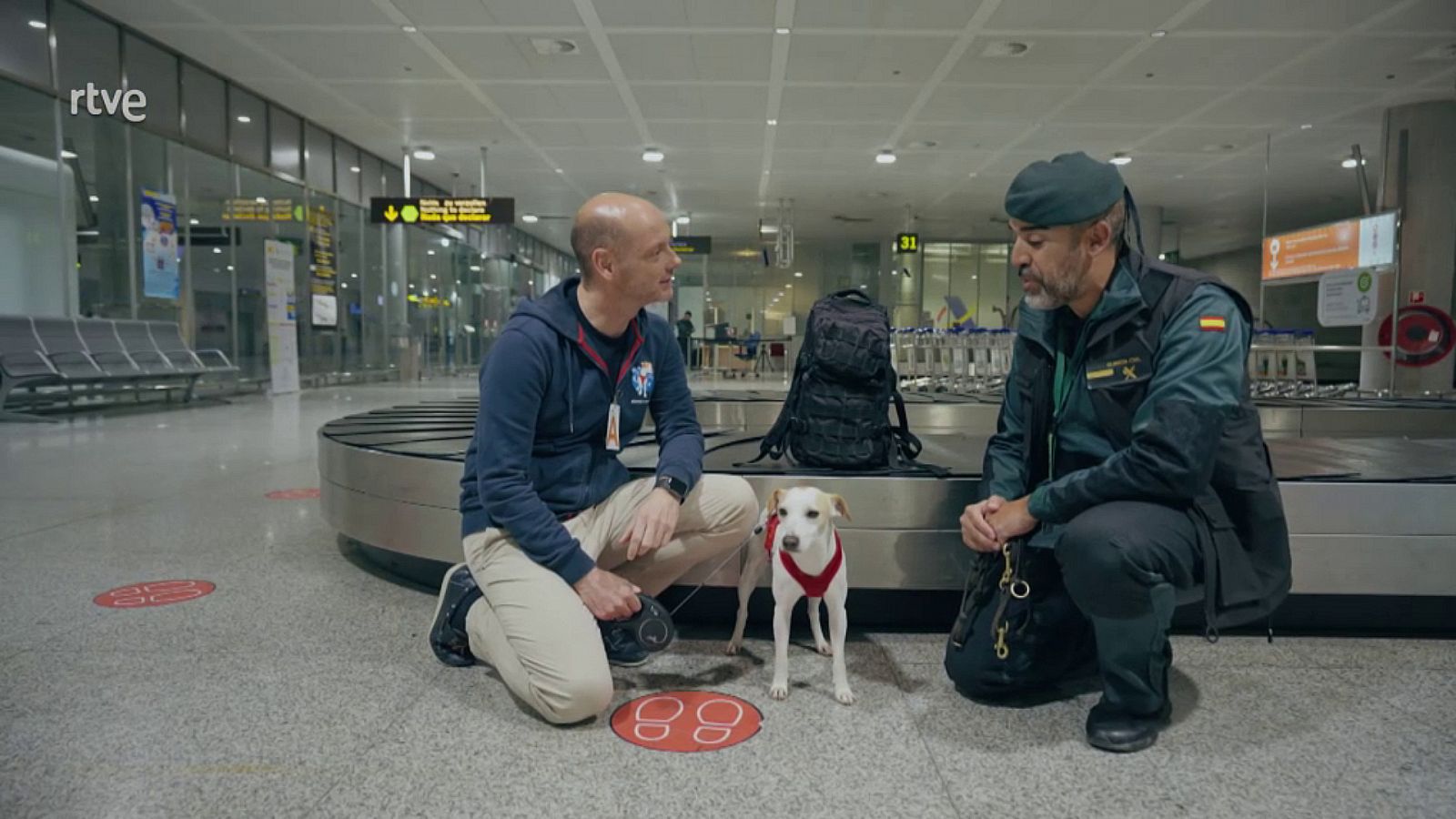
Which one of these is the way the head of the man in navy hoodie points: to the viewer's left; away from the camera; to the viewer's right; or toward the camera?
to the viewer's right

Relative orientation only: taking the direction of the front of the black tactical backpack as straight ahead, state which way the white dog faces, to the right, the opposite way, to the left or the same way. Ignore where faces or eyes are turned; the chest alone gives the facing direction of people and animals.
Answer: the same way

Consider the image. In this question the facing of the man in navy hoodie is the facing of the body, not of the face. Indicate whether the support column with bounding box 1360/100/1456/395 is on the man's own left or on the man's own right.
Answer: on the man's own left

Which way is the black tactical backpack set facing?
toward the camera

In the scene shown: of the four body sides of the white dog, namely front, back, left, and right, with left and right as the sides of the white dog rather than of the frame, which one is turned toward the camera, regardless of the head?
front

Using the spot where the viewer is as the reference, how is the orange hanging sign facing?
facing the viewer and to the left of the viewer

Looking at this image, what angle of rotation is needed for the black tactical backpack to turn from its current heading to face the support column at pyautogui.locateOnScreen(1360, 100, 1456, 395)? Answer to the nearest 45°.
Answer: approximately 135° to its left

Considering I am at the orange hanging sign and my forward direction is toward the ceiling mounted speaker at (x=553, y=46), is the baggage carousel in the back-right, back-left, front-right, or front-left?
front-left

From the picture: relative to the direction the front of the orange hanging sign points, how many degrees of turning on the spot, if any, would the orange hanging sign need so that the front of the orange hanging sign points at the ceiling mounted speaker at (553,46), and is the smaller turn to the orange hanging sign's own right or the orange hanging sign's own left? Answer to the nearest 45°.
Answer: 0° — it already faces it

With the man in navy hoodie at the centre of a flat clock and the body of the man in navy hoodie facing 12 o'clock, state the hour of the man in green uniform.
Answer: The man in green uniform is roughly at 11 o'clock from the man in navy hoodie.

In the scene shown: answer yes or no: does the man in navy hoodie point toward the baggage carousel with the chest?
no

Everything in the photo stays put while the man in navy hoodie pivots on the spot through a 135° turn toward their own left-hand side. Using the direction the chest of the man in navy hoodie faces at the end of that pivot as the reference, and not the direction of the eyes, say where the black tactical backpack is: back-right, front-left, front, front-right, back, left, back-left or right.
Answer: front-right

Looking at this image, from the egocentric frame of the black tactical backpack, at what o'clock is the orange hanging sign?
The orange hanging sign is roughly at 7 o'clock from the black tactical backpack.

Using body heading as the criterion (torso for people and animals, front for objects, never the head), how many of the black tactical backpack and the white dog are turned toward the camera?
2

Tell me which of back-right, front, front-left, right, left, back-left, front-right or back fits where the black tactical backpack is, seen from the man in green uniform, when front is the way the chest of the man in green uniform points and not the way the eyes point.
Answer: right

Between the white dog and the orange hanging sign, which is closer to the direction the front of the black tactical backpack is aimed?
the white dog

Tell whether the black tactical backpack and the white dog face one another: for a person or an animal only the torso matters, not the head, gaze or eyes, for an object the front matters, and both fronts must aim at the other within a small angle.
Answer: no
